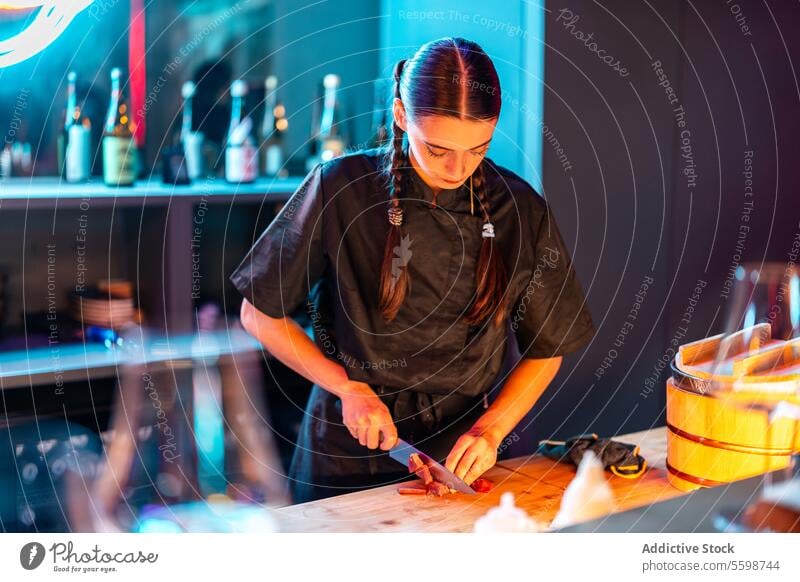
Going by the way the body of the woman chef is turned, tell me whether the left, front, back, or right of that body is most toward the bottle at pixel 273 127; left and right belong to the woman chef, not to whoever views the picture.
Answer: back

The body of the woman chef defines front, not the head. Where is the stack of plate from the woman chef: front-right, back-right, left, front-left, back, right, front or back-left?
back-right

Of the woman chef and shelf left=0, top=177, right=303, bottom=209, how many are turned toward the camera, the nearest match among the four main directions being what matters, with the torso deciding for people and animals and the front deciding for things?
2

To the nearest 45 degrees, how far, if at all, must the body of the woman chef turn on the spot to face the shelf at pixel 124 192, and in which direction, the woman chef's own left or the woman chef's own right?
approximately 135° to the woman chef's own right

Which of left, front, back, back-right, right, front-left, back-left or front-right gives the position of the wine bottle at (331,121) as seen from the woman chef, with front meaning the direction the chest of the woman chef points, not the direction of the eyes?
back

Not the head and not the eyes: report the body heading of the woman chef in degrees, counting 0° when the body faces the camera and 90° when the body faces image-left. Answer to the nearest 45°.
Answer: approximately 0°

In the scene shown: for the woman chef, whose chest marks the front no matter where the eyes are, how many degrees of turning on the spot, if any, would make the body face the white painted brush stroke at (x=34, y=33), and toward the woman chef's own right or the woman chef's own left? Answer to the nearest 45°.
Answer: approximately 135° to the woman chef's own right

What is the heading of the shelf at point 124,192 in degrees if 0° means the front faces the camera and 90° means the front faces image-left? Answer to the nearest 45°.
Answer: approximately 0°

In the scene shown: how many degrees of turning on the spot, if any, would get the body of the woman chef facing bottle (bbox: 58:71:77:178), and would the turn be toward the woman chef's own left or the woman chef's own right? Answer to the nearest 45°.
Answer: approximately 135° to the woman chef's own right
